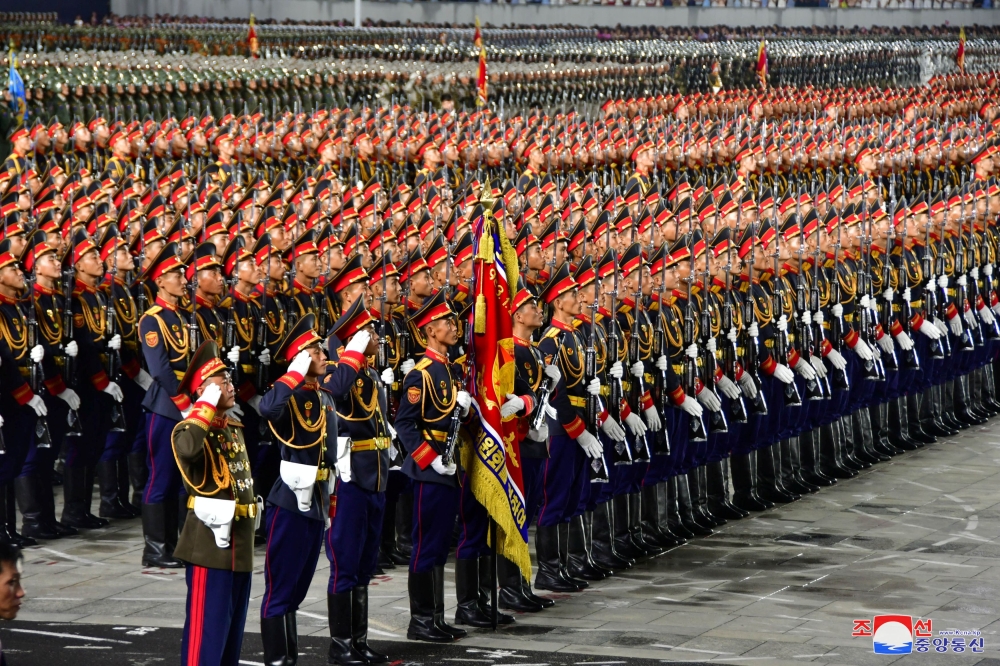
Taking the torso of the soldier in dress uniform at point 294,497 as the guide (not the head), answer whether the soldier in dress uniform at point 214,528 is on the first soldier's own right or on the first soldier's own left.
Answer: on the first soldier's own right
